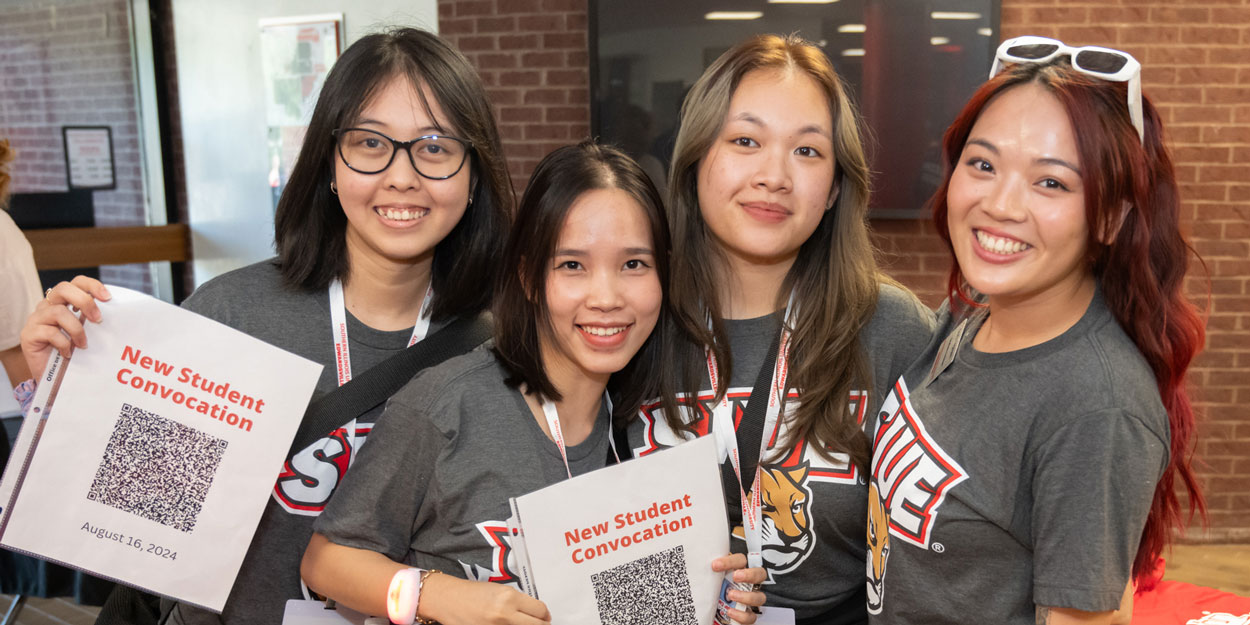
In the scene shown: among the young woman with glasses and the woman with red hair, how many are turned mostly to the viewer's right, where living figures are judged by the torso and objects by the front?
0

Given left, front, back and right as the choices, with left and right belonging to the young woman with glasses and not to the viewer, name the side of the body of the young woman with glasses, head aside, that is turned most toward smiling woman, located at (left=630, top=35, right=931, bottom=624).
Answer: left

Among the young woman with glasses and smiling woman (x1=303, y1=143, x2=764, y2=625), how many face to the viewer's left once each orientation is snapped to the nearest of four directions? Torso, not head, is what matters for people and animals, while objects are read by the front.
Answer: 0

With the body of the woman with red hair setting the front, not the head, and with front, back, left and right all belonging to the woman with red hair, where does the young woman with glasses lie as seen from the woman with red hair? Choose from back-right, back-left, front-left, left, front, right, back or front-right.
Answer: front-right

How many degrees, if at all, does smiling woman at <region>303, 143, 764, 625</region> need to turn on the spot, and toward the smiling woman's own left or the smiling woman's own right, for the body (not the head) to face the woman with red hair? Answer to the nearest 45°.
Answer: approximately 45° to the smiling woman's own left

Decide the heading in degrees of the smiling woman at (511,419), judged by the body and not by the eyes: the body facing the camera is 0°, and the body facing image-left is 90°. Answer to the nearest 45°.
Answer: approximately 315°

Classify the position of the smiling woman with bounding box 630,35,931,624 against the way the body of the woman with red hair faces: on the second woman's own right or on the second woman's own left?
on the second woman's own right
